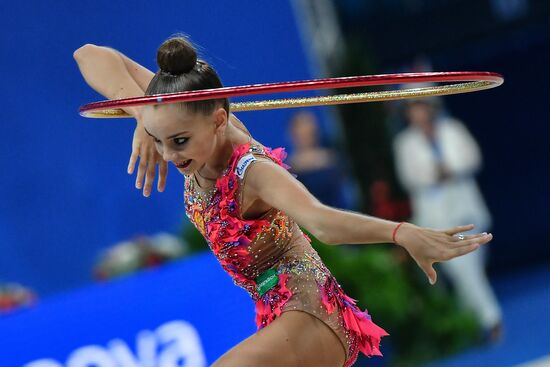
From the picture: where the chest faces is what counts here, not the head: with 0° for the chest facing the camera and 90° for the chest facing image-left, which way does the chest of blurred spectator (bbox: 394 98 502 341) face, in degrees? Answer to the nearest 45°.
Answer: approximately 0°

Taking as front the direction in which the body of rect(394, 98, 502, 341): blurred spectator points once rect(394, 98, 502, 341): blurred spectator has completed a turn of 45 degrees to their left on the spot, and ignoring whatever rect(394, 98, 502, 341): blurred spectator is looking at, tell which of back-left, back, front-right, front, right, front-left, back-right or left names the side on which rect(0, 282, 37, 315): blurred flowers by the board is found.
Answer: right

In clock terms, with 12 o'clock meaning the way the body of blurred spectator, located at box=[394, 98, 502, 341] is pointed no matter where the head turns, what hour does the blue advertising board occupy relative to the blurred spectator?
The blue advertising board is roughly at 1 o'clock from the blurred spectator.

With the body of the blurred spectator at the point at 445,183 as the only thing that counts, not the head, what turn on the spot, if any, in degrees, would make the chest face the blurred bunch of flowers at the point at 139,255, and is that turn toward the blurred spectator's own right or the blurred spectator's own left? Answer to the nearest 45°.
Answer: approximately 45° to the blurred spectator's own right
